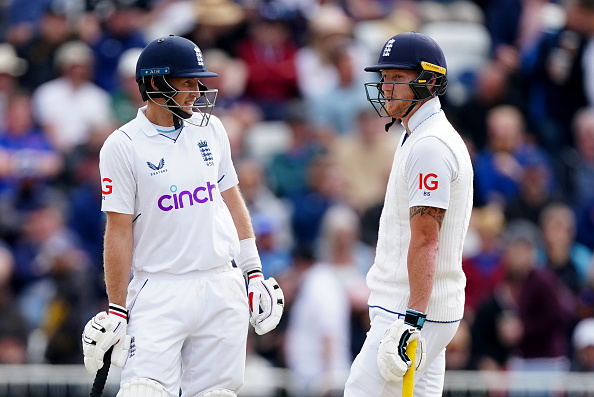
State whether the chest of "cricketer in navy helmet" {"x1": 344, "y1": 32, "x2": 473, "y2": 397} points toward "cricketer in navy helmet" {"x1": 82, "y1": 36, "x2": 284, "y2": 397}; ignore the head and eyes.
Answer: yes

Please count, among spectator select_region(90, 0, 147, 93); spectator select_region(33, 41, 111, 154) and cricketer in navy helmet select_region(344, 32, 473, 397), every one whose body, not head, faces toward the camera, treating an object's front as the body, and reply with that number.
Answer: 2

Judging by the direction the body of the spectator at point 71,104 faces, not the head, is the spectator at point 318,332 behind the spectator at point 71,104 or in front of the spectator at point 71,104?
in front

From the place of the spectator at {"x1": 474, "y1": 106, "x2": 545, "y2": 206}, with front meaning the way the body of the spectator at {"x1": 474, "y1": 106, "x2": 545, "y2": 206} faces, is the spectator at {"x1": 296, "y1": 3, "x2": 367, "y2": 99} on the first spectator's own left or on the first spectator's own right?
on the first spectator's own right

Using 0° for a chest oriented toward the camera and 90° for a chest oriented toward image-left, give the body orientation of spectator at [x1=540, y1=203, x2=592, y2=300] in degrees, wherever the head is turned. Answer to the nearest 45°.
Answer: approximately 0°

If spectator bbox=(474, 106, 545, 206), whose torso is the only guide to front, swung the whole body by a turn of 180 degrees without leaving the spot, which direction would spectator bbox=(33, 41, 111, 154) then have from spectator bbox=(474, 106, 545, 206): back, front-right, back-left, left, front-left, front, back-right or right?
left

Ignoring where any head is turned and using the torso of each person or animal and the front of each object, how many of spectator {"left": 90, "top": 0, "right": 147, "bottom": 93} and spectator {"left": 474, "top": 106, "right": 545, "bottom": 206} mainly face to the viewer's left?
0

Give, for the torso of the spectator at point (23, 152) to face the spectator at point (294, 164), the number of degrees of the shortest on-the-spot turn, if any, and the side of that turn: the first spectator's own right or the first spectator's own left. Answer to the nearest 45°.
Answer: approximately 90° to the first spectator's own left

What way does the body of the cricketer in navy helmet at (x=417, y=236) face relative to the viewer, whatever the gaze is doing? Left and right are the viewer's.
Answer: facing to the left of the viewer

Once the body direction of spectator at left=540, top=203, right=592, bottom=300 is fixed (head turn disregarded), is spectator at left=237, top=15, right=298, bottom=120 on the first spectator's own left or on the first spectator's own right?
on the first spectator's own right
